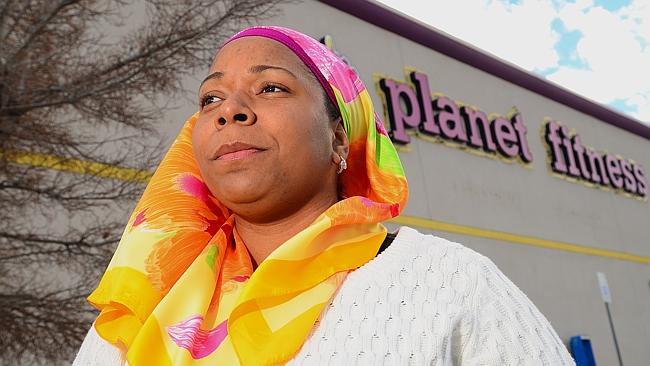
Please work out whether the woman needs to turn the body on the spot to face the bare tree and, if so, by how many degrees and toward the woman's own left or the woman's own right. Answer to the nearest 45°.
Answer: approximately 90° to the woman's own right

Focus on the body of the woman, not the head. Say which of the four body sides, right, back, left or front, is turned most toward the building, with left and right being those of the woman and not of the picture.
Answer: back

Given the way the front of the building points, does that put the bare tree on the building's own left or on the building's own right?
on the building's own right

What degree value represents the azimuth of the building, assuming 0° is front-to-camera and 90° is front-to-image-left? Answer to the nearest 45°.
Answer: approximately 315°

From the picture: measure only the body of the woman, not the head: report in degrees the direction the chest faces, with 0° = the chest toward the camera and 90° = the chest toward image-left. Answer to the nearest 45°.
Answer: approximately 45°

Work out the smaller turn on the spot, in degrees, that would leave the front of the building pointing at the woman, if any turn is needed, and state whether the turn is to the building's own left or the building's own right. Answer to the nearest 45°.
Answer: approximately 45° to the building's own right

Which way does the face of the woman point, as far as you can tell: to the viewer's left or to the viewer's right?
to the viewer's left
